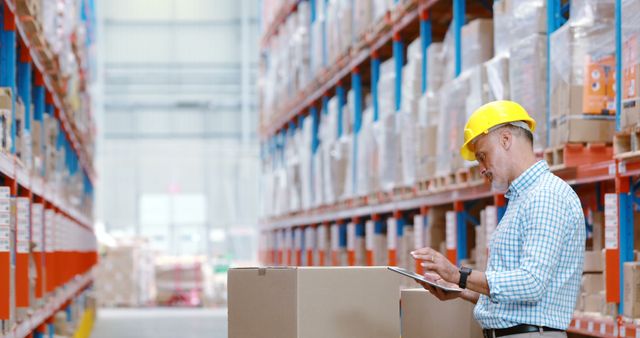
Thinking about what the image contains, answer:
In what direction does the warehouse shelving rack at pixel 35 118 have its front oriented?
to the viewer's right

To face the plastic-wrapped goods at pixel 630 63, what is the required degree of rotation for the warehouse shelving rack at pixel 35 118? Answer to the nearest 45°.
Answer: approximately 45° to its right

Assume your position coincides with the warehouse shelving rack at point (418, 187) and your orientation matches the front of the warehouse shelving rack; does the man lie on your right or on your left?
on your left

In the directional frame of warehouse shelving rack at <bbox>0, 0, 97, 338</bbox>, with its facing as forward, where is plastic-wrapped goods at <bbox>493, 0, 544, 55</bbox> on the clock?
The plastic-wrapped goods is roughly at 1 o'clock from the warehouse shelving rack.

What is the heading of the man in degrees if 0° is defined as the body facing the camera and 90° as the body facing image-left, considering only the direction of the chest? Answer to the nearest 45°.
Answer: approximately 90°

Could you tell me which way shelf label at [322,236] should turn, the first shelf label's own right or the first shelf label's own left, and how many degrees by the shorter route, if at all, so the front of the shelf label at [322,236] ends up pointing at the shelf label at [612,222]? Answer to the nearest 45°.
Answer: approximately 45° to the first shelf label's own left

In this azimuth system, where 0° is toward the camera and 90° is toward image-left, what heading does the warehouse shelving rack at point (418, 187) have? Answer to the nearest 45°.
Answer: approximately 45°

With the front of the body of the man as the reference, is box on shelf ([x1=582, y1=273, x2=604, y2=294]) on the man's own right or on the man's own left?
on the man's own right

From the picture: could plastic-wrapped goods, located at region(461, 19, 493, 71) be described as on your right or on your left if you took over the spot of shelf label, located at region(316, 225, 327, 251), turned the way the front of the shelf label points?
on your left
